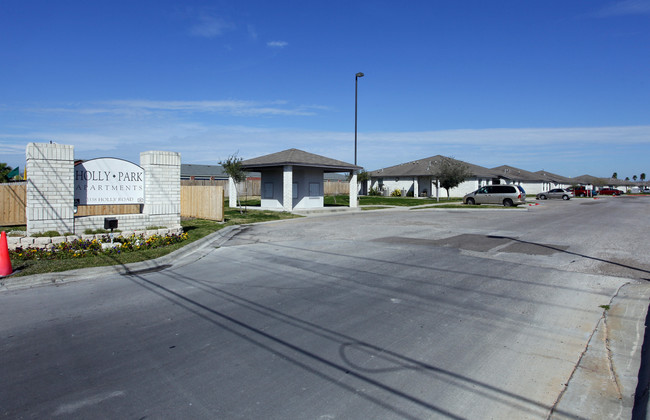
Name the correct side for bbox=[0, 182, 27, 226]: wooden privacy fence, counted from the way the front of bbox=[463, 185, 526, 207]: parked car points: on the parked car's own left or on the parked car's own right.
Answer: on the parked car's own left

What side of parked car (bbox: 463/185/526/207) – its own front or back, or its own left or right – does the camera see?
left

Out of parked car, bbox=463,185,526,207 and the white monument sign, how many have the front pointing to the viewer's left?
1

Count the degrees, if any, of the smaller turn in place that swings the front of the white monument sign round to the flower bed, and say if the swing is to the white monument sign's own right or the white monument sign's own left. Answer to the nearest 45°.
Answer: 0° — it already faces it

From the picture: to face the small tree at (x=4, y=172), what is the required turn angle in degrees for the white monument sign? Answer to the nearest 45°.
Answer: approximately 180°

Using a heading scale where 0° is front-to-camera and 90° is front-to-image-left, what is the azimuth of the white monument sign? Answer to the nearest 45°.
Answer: approximately 0°

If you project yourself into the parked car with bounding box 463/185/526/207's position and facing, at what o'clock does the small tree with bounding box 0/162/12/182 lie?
The small tree is roughly at 11 o'clock from the parked car.

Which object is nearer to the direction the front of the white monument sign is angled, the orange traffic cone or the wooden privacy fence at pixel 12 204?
the orange traffic cone

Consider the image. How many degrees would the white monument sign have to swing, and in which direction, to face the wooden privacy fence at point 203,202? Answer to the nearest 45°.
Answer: approximately 135° to its left

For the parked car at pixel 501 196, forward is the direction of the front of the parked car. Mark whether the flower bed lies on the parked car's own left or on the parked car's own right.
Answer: on the parked car's own left
